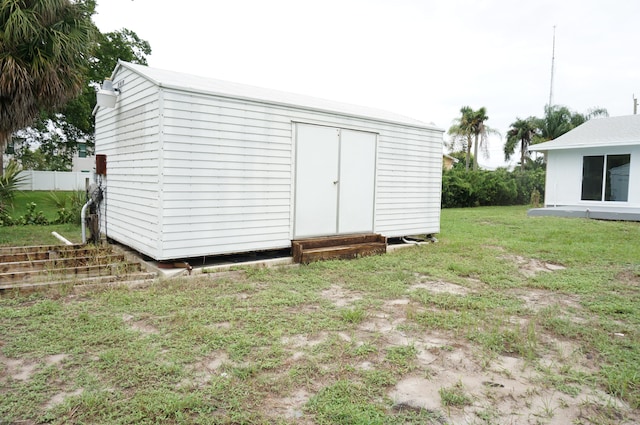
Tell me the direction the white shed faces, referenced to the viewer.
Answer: facing the viewer and to the right of the viewer

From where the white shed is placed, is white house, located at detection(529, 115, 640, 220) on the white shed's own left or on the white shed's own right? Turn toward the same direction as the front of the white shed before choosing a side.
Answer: on the white shed's own left

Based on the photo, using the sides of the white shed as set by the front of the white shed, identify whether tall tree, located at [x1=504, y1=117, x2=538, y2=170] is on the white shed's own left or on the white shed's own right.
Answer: on the white shed's own left

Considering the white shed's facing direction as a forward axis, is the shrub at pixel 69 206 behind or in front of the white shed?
behind

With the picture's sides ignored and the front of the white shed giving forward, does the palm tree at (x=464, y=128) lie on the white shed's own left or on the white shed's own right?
on the white shed's own left

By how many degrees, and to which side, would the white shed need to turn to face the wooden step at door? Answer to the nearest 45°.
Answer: approximately 45° to its left

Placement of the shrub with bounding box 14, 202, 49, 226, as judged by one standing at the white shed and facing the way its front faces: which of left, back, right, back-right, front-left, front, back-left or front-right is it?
back

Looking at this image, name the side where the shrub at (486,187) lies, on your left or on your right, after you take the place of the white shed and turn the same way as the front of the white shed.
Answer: on your left

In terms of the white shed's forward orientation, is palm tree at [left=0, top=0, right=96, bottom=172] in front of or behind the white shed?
behind
